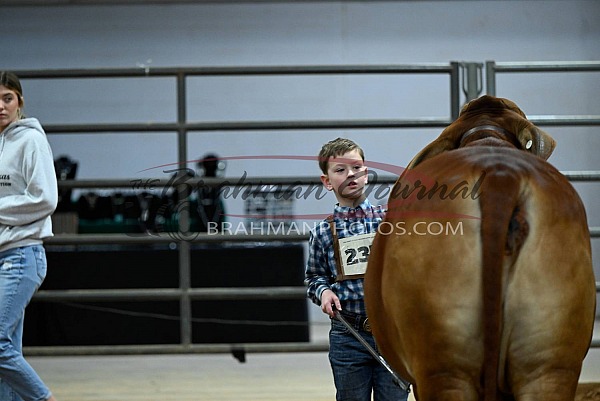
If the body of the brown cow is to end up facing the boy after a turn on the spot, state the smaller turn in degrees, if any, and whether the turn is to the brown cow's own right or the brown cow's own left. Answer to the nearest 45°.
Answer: approximately 45° to the brown cow's own left

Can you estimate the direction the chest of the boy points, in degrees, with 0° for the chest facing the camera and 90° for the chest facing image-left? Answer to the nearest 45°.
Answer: approximately 315°

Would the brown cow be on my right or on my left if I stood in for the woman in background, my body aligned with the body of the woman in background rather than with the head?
on my left

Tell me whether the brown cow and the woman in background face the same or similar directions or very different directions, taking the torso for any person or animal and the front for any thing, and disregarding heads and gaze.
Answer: very different directions

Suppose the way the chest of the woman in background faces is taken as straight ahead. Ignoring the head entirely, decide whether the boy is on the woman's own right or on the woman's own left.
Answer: on the woman's own left

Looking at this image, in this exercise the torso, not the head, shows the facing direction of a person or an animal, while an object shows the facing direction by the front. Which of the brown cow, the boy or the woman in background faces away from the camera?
the brown cow

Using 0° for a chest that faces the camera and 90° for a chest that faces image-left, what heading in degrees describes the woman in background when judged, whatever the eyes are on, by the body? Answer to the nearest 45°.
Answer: approximately 45°

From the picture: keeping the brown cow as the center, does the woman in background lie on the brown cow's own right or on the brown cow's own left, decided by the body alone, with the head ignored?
on the brown cow's own left

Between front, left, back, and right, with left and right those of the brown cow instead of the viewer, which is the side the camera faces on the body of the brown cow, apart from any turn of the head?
back
